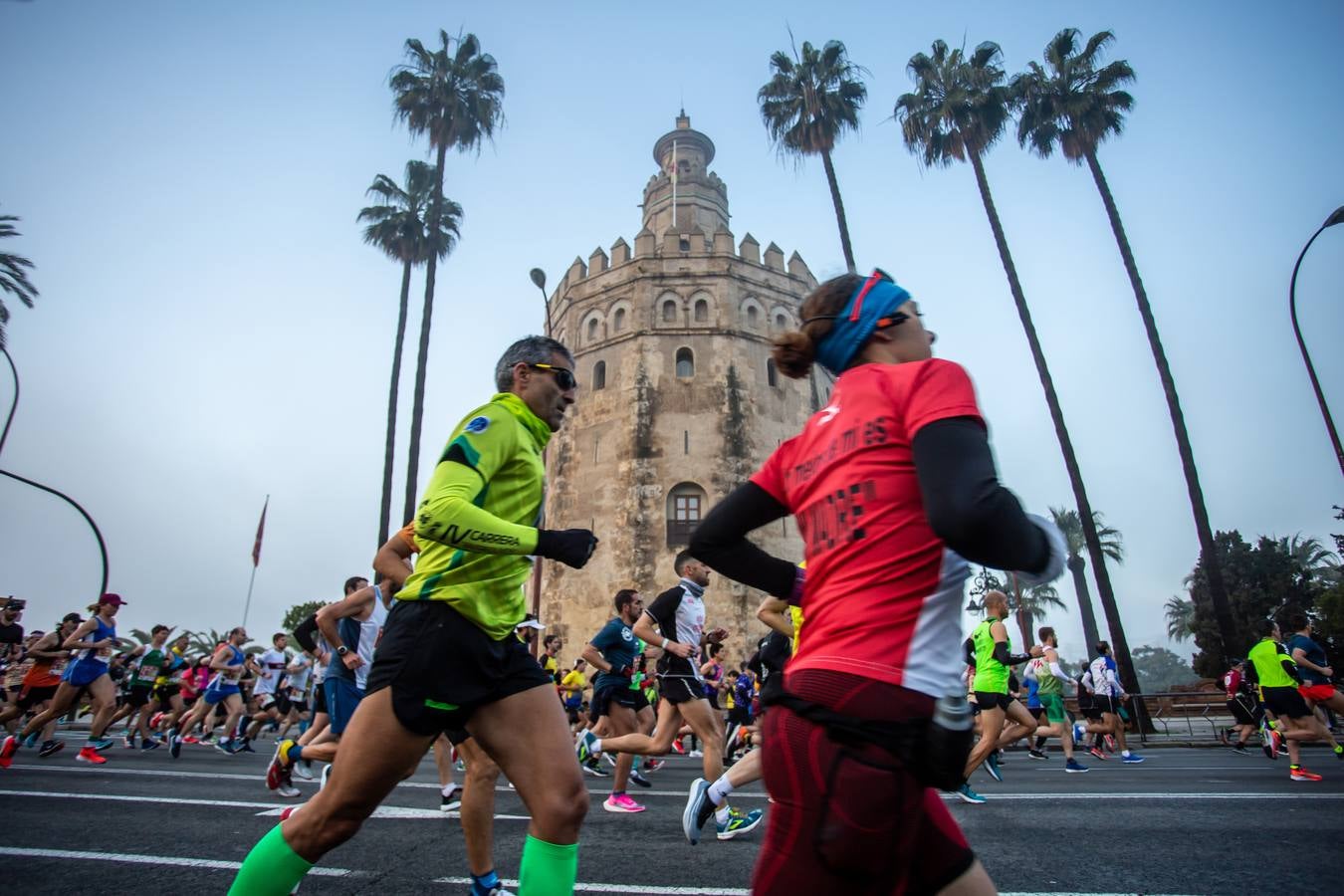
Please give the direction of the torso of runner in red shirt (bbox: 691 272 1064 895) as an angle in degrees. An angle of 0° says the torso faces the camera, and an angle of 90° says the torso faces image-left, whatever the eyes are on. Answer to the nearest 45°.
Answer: approximately 225°

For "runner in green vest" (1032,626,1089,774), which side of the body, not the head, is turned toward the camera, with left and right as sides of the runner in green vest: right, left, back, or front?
right

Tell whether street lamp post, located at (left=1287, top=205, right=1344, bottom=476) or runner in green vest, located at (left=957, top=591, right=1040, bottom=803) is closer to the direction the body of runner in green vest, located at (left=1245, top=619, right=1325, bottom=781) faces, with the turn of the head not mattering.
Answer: the street lamp post

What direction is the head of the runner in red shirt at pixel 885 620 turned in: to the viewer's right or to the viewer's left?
to the viewer's right

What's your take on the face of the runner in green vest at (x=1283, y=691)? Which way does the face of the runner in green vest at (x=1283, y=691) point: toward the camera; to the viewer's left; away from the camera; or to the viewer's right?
to the viewer's right

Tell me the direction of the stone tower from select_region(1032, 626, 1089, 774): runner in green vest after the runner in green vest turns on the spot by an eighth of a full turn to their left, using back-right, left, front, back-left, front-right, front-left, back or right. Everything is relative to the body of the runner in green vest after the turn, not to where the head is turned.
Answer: left

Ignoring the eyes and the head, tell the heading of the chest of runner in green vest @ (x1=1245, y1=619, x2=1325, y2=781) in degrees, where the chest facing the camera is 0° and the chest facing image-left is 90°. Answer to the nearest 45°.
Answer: approximately 225°

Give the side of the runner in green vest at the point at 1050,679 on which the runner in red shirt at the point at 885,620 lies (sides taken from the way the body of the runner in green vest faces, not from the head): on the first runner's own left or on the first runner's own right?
on the first runner's own right
